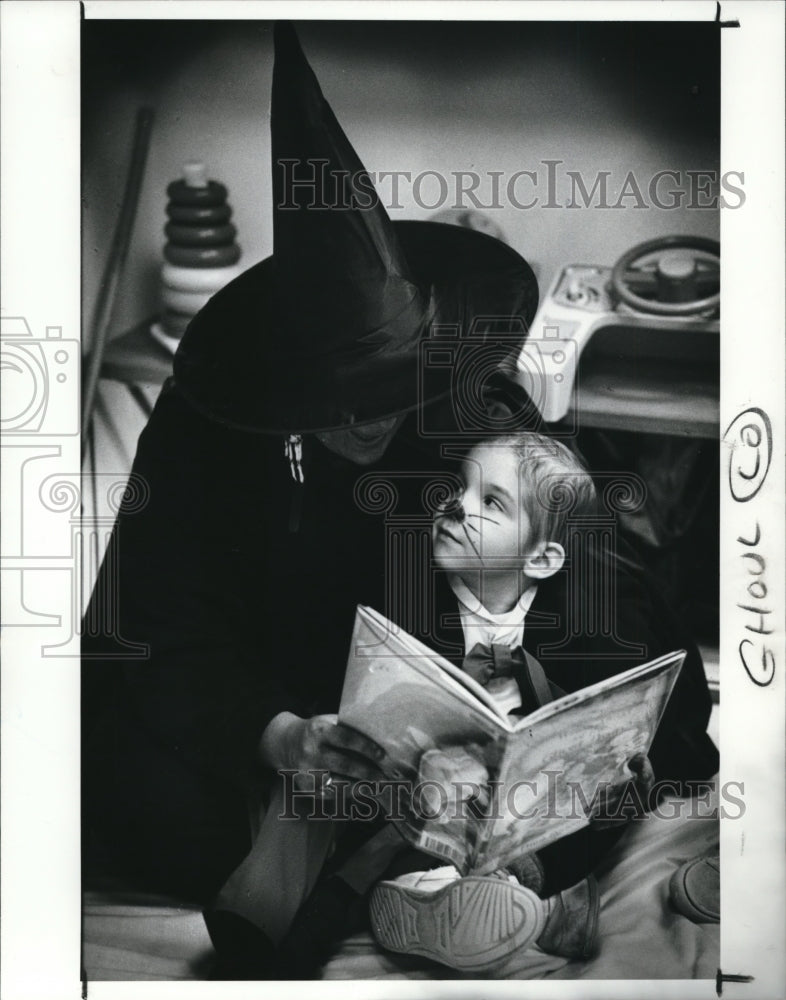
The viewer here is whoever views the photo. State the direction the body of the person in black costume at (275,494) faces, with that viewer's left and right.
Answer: facing the viewer and to the right of the viewer
